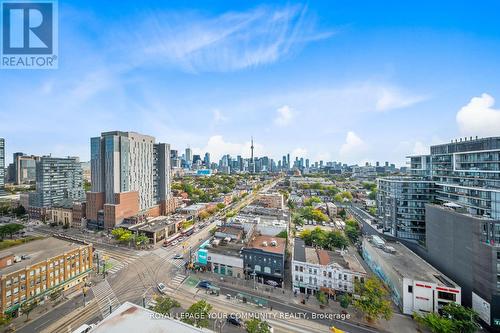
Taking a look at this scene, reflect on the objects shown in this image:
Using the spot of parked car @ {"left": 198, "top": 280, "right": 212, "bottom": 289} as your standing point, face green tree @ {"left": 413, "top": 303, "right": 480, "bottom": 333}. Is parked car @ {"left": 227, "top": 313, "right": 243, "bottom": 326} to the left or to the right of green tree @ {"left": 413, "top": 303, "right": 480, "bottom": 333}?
right

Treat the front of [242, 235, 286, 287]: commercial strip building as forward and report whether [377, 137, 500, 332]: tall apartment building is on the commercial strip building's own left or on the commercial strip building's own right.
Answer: on the commercial strip building's own left

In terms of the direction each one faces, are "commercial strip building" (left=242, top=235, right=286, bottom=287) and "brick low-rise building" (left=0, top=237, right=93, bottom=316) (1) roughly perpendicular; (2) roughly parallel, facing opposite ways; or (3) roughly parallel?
roughly perpendicular

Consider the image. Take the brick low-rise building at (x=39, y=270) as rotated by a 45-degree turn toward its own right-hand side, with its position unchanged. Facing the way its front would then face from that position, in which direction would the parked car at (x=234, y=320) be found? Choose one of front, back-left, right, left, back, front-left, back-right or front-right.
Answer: front-left

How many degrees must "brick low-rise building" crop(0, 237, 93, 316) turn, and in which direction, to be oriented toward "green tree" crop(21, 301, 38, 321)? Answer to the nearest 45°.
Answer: approximately 45° to its right

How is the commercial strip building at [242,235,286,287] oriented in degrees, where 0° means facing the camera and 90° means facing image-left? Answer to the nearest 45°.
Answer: approximately 0°

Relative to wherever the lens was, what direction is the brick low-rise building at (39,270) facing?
facing the viewer and to the right of the viewer

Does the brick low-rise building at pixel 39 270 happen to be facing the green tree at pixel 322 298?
yes

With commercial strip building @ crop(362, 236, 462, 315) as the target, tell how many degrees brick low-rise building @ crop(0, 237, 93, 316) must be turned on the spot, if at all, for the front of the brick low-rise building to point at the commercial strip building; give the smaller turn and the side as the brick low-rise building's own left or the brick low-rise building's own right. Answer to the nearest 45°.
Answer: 0° — it already faces it

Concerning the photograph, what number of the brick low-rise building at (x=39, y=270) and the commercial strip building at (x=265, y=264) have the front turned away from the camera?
0

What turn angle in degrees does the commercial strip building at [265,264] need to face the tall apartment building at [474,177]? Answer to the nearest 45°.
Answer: approximately 90° to its left
